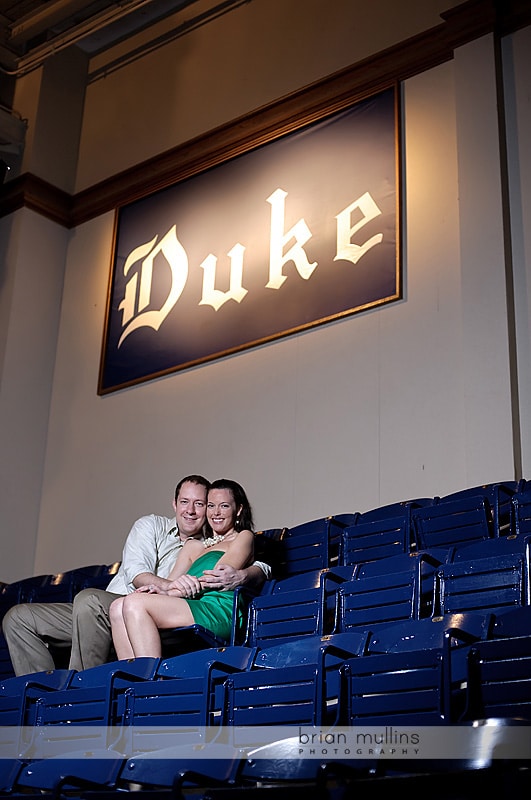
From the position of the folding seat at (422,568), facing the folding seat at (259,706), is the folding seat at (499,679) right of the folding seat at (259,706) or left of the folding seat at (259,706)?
left

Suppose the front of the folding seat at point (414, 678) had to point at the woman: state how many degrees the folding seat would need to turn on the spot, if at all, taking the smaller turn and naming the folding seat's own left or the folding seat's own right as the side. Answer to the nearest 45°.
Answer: approximately 90° to the folding seat's own right

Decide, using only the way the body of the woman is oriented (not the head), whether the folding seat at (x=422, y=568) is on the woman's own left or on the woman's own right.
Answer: on the woman's own left

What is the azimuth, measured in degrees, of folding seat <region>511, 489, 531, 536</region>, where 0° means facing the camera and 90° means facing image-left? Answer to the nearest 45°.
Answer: approximately 45°

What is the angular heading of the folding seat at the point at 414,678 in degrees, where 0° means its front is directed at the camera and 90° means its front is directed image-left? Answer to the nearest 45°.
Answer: approximately 45°

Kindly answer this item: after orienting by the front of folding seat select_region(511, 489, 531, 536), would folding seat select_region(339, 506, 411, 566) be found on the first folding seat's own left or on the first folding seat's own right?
on the first folding seat's own right
